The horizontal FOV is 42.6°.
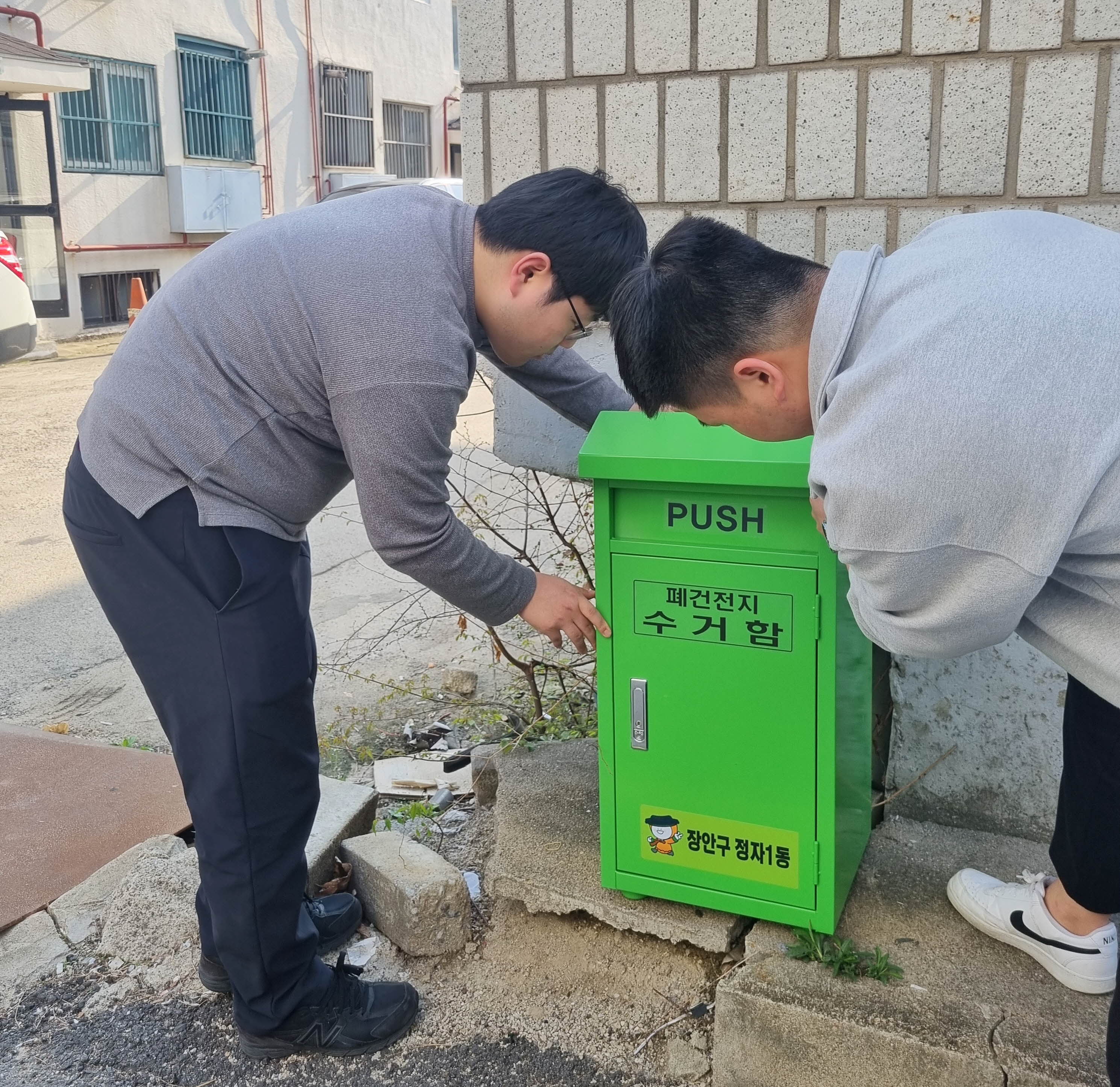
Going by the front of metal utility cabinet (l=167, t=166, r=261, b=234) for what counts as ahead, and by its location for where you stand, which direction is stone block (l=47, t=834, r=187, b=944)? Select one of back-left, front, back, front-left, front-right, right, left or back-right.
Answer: front-right

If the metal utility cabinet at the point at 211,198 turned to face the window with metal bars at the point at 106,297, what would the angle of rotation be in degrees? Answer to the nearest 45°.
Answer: approximately 90° to its right

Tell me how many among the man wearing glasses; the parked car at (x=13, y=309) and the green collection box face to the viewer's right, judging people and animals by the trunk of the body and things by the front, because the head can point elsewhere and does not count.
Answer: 1

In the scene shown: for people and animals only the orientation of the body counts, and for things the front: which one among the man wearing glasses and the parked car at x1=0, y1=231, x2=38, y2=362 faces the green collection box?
the man wearing glasses

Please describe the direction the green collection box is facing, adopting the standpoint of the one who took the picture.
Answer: facing the viewer

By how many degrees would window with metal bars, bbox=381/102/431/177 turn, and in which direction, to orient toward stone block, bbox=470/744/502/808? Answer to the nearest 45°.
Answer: approximately 45° to its right

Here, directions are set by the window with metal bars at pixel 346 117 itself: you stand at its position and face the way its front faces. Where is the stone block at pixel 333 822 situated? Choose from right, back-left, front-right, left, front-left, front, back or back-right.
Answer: front-right

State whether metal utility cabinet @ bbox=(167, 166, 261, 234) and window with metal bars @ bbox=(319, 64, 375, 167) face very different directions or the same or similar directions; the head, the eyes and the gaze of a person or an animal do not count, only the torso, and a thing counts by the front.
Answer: same or similar directions

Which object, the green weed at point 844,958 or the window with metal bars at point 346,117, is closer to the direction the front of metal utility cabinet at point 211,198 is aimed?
the green weed

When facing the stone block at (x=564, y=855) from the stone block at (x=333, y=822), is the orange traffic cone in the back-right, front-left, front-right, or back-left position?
back-left

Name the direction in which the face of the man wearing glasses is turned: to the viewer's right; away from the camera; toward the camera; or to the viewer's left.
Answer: to the viewer's right

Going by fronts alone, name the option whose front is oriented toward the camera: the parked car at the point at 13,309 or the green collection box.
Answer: the green collection box

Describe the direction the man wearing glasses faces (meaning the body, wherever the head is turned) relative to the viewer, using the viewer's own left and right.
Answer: facing to the right of the viewer

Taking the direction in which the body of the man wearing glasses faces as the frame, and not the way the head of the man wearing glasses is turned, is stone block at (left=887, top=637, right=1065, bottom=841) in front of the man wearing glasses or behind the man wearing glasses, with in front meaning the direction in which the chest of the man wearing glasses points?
in front

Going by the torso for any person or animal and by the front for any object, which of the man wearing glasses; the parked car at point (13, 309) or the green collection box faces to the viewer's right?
the man wearing glasses

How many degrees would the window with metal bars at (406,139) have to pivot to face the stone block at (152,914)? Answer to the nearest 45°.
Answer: approximately 45° to its right

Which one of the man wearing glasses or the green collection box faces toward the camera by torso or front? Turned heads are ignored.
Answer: the green collection box
